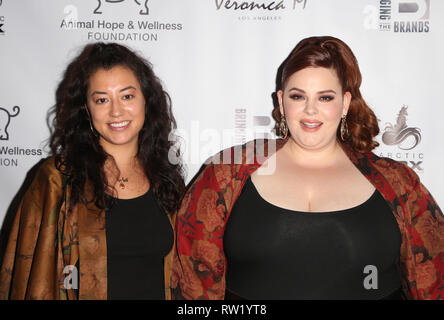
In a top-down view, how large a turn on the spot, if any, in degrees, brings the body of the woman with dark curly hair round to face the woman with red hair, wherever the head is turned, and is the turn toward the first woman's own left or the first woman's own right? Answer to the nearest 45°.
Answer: approximately 45° to the first woman's own left

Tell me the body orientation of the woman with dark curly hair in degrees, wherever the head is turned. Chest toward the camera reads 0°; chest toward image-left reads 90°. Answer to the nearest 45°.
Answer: approximately 315°

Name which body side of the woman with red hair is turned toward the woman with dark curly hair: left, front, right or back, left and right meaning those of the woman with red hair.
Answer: right

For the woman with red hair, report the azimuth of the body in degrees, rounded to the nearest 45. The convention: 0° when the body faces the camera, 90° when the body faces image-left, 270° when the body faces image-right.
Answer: approximately 0°
